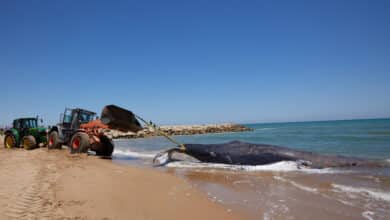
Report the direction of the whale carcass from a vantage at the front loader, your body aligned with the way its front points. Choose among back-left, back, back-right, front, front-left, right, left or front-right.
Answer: front

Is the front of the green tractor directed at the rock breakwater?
no

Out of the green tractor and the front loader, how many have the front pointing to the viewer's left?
0

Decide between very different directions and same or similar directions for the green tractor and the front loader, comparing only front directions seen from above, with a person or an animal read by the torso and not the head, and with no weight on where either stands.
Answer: same or similar directions

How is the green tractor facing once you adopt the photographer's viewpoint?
facing the viewer and to the right of the viewer

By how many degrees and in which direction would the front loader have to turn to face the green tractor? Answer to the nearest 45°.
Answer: approximately 180°

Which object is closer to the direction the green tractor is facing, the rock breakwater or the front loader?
the front loader
